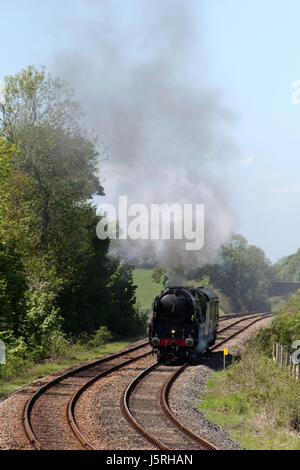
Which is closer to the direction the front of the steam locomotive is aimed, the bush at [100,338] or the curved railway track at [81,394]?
the curved railway track

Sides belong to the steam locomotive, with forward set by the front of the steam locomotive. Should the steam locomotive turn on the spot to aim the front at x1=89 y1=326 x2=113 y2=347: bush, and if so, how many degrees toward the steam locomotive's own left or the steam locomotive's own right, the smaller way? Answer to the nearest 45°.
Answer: approximately 135° to the steam locomotive's own right

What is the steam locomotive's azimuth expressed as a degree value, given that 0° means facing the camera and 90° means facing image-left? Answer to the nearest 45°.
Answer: approximately 0°
